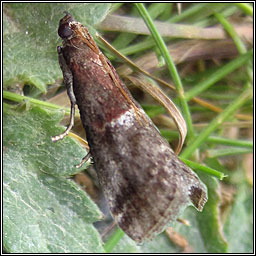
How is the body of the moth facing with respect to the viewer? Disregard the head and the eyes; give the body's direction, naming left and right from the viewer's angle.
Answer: facing away from the viewer and to the left of the viewer

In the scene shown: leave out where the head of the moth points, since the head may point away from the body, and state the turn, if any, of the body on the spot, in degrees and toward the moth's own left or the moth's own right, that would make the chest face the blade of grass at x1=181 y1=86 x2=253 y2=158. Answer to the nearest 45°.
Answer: approximately 90° to the moth's own right

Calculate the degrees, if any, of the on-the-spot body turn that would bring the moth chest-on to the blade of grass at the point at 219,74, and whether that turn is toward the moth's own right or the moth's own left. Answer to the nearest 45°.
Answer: approximately 90° to the moth's own right

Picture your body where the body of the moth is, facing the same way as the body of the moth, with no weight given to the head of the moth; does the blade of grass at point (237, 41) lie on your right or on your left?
on your right

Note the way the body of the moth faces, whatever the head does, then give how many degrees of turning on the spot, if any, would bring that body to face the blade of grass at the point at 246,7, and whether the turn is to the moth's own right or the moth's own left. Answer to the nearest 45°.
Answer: approximately 90° to the moth's own right
